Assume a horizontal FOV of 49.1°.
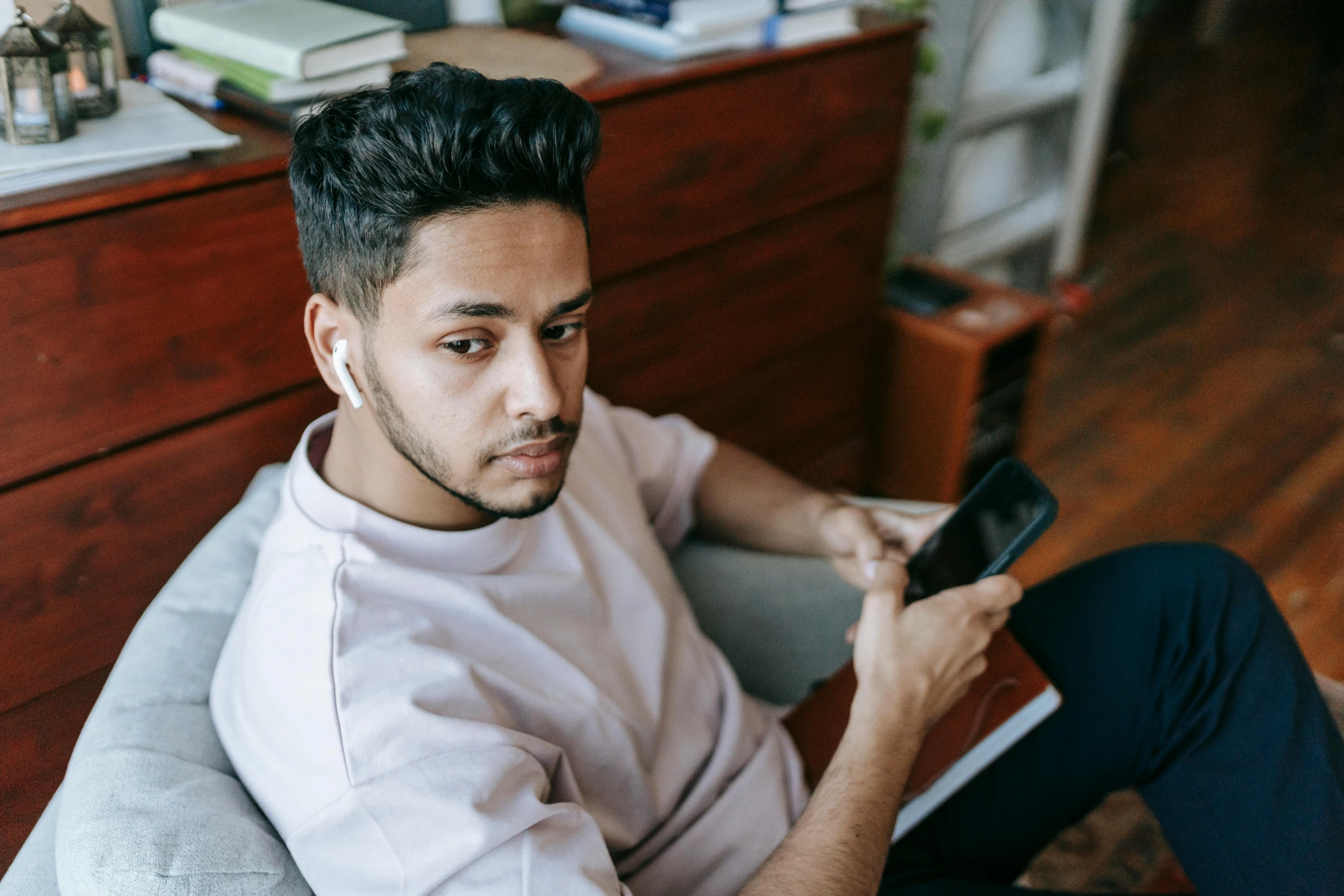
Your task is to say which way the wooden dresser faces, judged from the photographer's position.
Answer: facing the viewer and to the right of the viewer

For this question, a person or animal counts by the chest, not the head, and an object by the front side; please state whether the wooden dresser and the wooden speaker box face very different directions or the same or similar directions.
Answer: same or similar directions

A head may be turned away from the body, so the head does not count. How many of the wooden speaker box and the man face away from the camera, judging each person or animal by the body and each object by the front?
0

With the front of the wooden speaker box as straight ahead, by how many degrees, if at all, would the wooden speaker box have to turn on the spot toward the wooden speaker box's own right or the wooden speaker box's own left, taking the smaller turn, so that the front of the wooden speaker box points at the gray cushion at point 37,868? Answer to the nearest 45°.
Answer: approximately 45° to the wooden speaker box's own right

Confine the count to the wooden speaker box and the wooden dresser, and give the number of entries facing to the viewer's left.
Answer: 0

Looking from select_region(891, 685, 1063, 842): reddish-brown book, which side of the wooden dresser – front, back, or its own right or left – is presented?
front

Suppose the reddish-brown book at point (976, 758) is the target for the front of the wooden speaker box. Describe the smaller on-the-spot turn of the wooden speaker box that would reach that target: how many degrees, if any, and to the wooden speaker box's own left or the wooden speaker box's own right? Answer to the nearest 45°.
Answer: approximately 45° to the wooden speaker box's own right

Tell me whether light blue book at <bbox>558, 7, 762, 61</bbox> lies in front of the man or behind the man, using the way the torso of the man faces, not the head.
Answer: behind

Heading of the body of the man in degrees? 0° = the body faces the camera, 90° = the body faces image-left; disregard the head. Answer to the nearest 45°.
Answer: approximately 315°

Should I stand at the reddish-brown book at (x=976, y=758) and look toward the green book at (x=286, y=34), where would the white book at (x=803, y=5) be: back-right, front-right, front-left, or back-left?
front-right

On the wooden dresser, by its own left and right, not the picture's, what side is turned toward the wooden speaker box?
left
